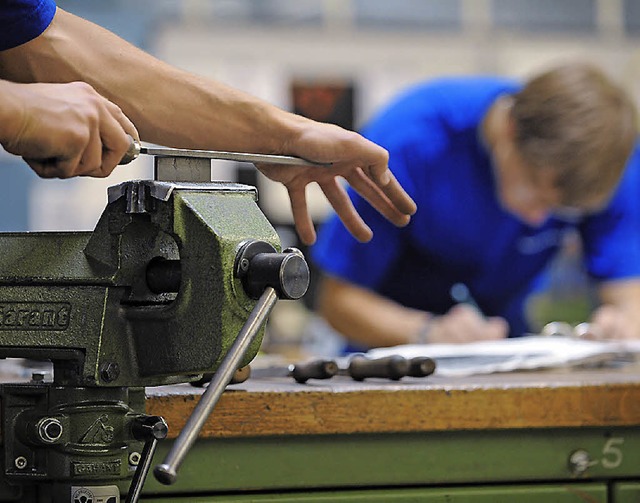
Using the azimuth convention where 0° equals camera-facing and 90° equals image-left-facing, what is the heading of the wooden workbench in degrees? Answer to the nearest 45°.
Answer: approximately 0°

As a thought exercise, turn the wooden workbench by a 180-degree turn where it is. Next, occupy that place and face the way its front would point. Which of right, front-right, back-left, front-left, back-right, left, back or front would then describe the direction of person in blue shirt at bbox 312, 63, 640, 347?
front
